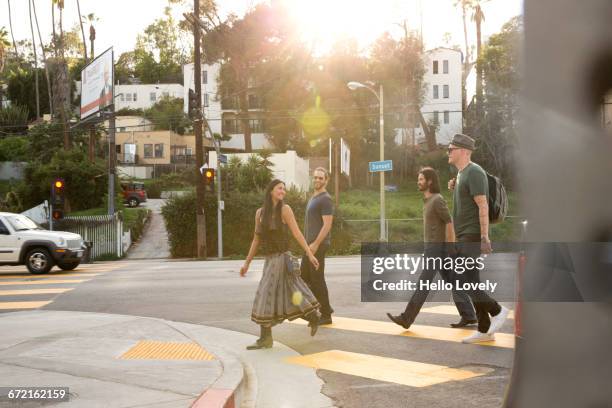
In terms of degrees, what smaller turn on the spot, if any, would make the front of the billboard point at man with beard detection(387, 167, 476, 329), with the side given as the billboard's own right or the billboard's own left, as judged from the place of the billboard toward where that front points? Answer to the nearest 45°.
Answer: approximately 45° to the billboard's own left

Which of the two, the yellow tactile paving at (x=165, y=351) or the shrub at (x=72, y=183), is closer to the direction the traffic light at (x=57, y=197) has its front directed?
the yellow tactile paving

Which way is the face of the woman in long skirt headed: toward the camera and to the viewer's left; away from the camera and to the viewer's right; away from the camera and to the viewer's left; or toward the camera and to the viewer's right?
toward the camera and to the viewer's right

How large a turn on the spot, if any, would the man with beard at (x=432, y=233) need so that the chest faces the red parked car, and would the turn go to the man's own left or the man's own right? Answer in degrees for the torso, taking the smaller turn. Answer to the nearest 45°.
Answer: approximately 45° to the man's own right

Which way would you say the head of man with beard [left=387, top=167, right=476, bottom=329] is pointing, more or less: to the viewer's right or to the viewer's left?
to the viewer's left

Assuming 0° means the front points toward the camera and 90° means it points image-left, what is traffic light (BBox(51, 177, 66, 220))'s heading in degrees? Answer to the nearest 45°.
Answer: approximately 0°

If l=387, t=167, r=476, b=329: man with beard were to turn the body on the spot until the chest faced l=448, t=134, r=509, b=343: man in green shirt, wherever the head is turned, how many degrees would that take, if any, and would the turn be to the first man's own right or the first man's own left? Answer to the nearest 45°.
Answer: approximately 135° to the first man's own left

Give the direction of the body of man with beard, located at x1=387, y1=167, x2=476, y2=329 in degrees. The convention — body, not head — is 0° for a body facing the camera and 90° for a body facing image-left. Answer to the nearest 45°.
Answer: approximately 90°

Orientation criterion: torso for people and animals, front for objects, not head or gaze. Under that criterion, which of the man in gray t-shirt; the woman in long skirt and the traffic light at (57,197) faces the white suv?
the traffic light

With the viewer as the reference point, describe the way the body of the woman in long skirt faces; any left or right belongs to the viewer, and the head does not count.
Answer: facing the viewer and to the left of the viewer

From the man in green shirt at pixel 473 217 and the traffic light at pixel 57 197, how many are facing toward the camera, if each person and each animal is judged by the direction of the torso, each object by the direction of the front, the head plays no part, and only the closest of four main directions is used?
1

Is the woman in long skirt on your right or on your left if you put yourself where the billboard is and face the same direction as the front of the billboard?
on your left

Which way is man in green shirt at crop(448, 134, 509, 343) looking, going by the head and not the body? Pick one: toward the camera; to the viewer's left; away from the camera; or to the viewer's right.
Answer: to the viewer's left

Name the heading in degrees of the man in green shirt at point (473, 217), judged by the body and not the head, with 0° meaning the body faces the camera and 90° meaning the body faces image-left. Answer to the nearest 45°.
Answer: approximately 90°

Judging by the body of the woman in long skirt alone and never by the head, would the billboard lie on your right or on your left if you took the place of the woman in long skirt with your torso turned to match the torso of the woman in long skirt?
on your right
